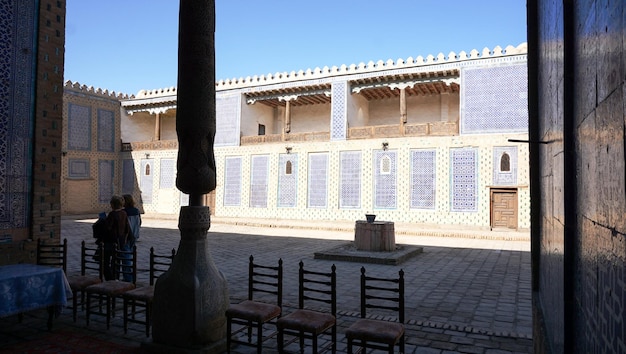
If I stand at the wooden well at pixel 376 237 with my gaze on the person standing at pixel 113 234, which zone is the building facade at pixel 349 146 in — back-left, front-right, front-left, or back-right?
back-right

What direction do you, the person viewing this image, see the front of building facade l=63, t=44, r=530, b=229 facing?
facing the viewer and to the left of the viewer

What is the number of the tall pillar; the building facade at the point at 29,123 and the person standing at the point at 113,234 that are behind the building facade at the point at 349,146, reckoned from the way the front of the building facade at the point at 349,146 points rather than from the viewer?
0

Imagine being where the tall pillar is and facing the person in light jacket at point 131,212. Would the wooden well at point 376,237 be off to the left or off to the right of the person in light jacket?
right

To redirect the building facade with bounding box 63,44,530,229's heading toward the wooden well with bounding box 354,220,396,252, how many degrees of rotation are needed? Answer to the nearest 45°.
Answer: approximately 45° to its left

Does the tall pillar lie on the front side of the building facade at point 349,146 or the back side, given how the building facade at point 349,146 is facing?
on the front side

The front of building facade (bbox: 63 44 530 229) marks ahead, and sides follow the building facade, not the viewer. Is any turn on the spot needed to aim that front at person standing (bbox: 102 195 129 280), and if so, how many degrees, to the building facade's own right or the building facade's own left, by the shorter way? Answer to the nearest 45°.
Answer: approximately 45° to the building facade's own left

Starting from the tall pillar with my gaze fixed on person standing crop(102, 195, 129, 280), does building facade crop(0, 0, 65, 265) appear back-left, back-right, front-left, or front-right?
front-left

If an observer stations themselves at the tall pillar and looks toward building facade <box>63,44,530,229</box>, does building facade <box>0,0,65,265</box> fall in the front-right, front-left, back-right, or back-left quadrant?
front-left

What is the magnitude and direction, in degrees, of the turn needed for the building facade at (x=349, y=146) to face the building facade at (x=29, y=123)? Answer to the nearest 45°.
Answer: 0° — it already faces it
